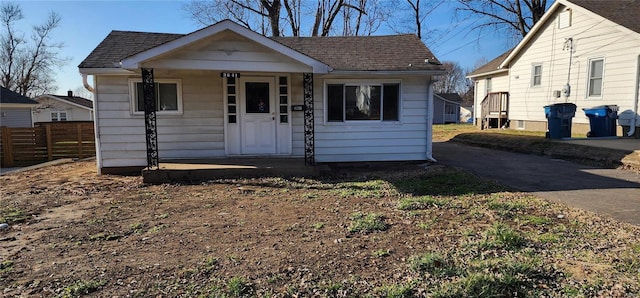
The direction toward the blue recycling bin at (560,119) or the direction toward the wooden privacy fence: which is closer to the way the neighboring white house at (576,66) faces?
the blue recycling bin

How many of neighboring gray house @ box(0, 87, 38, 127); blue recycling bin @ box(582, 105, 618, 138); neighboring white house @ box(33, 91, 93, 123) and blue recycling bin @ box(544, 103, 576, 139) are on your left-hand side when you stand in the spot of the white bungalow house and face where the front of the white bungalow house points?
2

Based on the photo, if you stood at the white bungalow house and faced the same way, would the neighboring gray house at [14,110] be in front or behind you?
behind

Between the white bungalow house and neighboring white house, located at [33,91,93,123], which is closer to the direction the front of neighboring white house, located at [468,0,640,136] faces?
the white bungalow house

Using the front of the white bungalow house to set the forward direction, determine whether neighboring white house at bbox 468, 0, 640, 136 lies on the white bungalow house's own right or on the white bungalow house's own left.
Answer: on the white bungalow house's own left

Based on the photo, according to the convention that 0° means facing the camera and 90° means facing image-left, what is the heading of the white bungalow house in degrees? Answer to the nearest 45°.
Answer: approximately 0°

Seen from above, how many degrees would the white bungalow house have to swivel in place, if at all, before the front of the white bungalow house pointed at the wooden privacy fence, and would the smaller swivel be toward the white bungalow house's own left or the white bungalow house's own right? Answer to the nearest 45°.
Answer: approximately 135° to the white bungalow house's own right

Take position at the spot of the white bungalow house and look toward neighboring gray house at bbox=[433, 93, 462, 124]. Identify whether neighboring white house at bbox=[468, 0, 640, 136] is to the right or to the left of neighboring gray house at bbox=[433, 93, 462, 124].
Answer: right

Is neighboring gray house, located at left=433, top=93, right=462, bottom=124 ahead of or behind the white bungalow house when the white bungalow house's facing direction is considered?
behind

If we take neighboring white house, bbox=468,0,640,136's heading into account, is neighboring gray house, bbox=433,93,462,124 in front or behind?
behind

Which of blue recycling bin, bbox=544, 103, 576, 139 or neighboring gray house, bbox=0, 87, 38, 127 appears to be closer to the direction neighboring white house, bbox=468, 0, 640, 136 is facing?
the blue recycling bin
